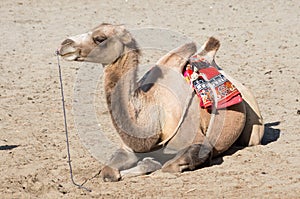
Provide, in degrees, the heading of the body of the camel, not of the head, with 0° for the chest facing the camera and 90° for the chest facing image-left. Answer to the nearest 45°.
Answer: approximately 45°
